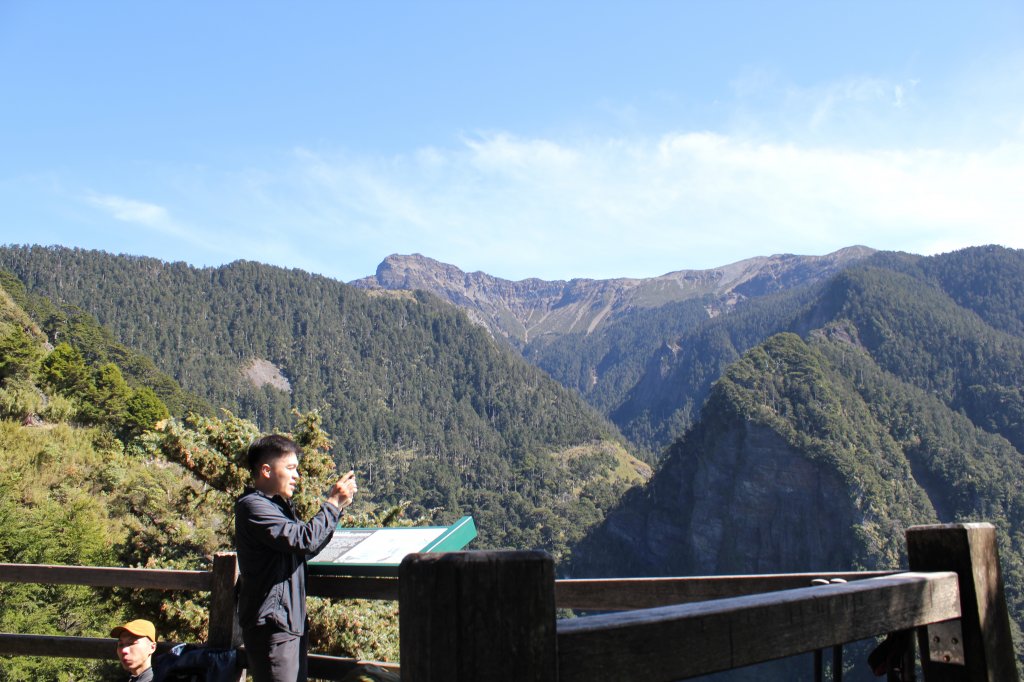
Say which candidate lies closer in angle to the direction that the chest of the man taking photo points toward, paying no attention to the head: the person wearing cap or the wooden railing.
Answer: the wooden railing

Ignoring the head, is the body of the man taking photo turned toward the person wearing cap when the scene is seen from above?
no

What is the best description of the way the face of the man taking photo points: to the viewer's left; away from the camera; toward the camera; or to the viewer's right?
to the viewer's right

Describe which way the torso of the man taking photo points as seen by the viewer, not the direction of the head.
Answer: to the viewer's right
